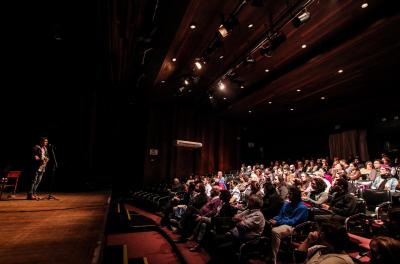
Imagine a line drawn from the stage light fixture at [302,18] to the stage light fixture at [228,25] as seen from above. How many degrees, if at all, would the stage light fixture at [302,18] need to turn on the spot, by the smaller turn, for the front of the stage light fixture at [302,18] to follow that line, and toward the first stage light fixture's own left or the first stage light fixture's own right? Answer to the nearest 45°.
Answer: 0° — it already faces it

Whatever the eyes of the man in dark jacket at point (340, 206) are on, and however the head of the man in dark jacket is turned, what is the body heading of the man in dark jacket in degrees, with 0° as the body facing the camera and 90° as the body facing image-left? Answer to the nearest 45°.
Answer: approximately 90°

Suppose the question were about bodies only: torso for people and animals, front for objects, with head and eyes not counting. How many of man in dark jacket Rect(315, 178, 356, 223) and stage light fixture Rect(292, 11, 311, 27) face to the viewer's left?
2

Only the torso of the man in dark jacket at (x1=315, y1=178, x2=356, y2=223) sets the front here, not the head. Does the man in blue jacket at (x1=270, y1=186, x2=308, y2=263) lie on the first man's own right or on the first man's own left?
on the first man's own left

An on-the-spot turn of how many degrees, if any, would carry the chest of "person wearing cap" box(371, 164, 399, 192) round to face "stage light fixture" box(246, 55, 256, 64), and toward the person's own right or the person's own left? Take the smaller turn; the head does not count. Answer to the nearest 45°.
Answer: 0° — they already face it

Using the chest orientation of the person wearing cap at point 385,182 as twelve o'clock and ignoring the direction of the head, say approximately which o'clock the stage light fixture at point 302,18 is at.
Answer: The stage light fixture is roughly at 11 o'clock from the person wearing cap.

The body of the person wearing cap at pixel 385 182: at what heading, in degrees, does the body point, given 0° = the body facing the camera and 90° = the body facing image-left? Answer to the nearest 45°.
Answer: approximately 45°

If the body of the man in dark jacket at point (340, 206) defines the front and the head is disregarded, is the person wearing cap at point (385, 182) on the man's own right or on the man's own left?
on the man's own right

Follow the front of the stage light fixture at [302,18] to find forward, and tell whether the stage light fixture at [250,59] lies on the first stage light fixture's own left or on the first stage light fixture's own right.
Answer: on the first stage light fixture's own right

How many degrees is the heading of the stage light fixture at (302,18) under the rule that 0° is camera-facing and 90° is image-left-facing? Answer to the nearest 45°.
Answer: approximately 90°
